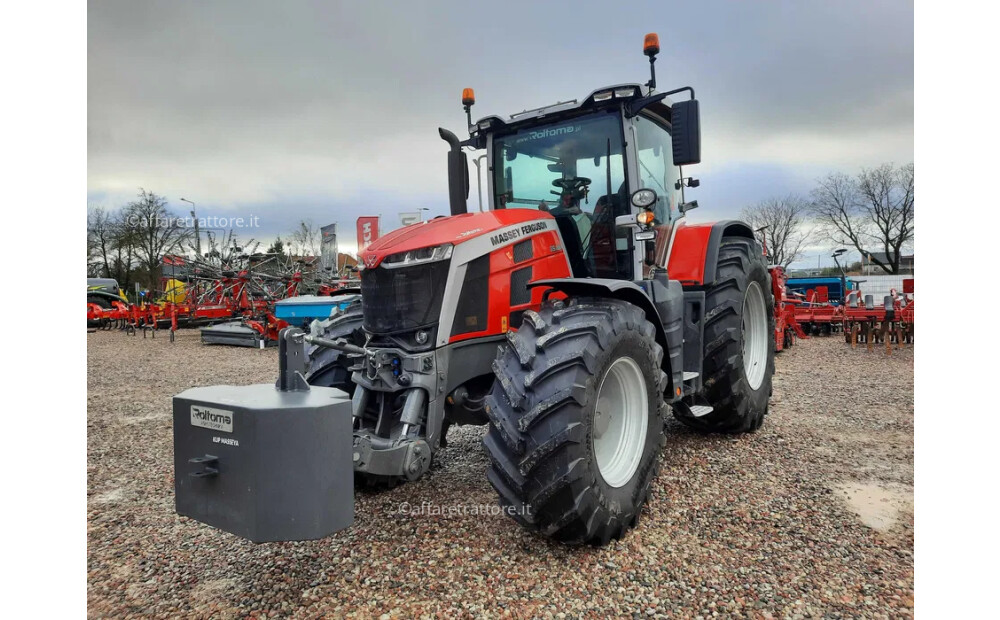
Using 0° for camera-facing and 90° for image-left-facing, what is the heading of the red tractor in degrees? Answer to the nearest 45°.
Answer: approximately 45°

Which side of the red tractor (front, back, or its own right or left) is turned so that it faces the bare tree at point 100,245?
right

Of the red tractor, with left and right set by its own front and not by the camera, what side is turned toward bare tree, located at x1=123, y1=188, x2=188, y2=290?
right

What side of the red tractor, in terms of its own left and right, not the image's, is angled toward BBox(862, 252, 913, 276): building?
back
